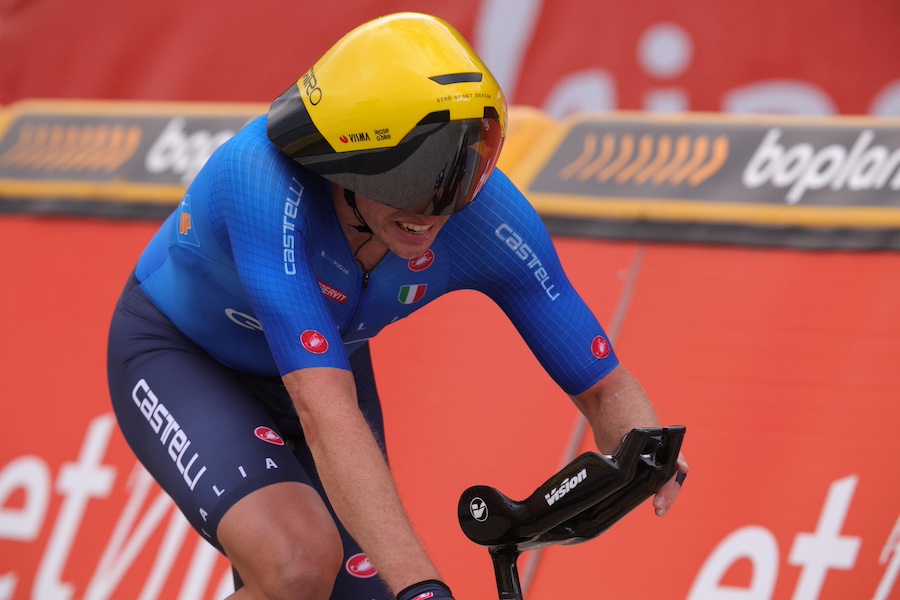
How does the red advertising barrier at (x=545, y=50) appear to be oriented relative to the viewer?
toward the camera

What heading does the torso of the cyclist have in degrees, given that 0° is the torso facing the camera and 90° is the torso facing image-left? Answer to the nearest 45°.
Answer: approximately 315°

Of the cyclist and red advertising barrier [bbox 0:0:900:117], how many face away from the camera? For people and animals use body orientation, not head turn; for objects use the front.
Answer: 0

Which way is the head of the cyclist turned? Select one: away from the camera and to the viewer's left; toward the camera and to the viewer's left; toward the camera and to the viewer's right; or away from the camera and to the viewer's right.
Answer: toward the camera and to the viewer's right

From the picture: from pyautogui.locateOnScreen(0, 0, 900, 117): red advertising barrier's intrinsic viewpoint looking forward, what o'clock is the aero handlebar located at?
The aero handlebar is roughly at 12 o'clock from the red advertising barrier.

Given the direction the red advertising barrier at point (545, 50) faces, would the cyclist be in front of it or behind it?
in front
